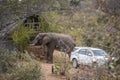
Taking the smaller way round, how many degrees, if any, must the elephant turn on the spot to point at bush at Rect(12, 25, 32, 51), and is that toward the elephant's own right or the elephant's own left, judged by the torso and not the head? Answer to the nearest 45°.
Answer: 0° — it already faces it

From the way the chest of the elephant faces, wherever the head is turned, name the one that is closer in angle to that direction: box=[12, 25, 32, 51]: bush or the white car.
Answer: the bush

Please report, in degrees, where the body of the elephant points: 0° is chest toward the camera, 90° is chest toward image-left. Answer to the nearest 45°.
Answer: approximately 90°
